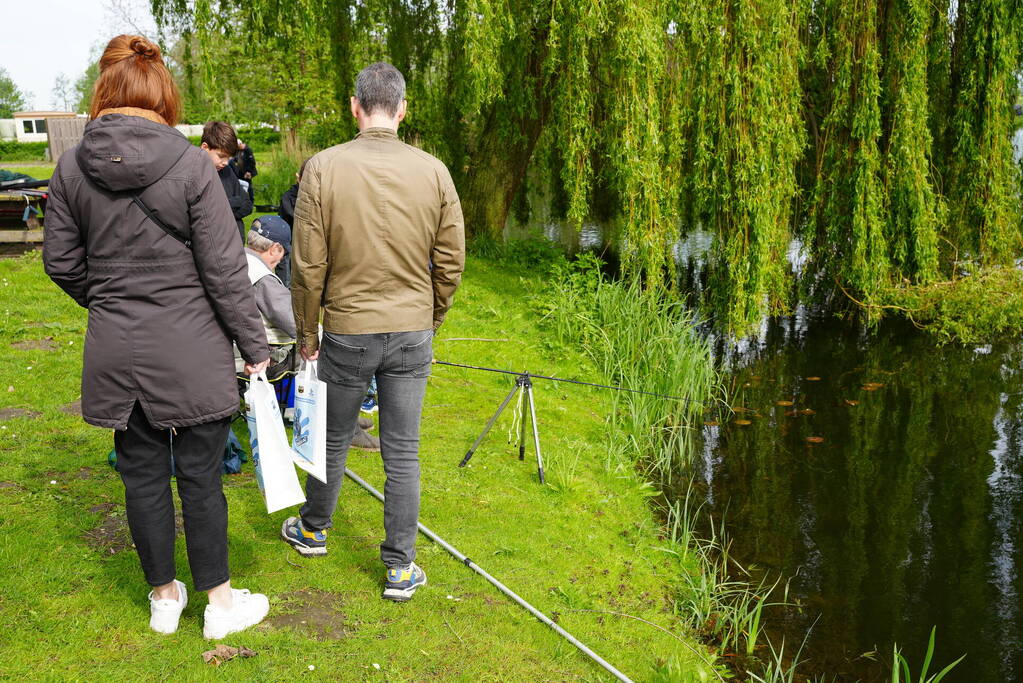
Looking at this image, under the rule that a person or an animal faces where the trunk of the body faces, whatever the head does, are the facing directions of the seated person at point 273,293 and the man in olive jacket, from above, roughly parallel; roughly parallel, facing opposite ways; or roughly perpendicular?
roughly perpendicular

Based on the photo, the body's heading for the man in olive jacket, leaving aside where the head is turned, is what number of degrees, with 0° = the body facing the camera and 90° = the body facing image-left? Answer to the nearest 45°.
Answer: approximately 180°

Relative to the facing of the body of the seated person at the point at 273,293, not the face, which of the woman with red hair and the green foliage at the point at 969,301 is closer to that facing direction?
the green foliage

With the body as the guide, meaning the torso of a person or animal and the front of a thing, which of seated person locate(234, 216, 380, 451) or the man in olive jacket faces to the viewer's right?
the seated person

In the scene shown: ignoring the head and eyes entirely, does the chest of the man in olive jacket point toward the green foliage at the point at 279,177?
yes

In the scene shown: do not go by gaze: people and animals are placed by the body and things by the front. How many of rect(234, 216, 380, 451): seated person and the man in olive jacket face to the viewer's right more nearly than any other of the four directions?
1

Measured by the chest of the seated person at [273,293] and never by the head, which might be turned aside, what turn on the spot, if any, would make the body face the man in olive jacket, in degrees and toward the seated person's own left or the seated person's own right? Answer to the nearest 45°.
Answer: approximately 90° to the seated person's own right

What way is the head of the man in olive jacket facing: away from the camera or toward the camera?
away from the camera

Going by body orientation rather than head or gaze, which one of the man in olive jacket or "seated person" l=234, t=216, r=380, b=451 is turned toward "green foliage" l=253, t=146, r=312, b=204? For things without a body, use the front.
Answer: the man in olive jacket

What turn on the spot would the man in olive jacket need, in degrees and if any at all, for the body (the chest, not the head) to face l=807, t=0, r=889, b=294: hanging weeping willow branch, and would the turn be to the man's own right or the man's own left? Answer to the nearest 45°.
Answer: approximately 45° to the man's own right

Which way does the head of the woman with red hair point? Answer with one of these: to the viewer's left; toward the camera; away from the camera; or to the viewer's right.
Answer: away from the camera
